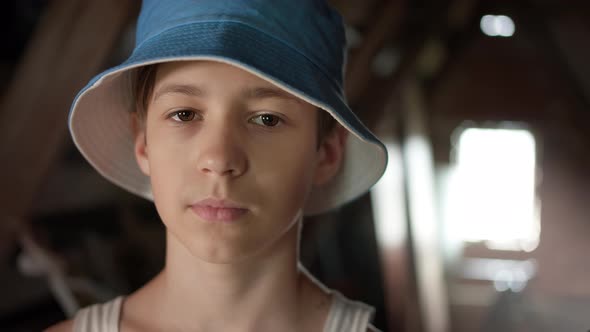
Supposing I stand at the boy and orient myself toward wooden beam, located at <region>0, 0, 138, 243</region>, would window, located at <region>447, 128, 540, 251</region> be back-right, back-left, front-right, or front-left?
front-right

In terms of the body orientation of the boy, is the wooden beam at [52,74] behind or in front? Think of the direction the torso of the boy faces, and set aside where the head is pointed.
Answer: behind

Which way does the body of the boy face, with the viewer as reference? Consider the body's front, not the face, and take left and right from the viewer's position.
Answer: facing the viewer

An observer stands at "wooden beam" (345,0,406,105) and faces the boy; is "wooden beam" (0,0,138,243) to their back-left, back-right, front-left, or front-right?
front-right

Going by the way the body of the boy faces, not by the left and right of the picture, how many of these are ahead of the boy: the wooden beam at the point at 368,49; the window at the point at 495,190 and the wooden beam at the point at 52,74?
0

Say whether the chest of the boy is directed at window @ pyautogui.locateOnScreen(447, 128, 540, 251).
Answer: no

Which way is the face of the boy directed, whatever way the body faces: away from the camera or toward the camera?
toward the camera

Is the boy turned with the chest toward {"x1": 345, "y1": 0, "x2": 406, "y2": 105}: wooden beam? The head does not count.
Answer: no
